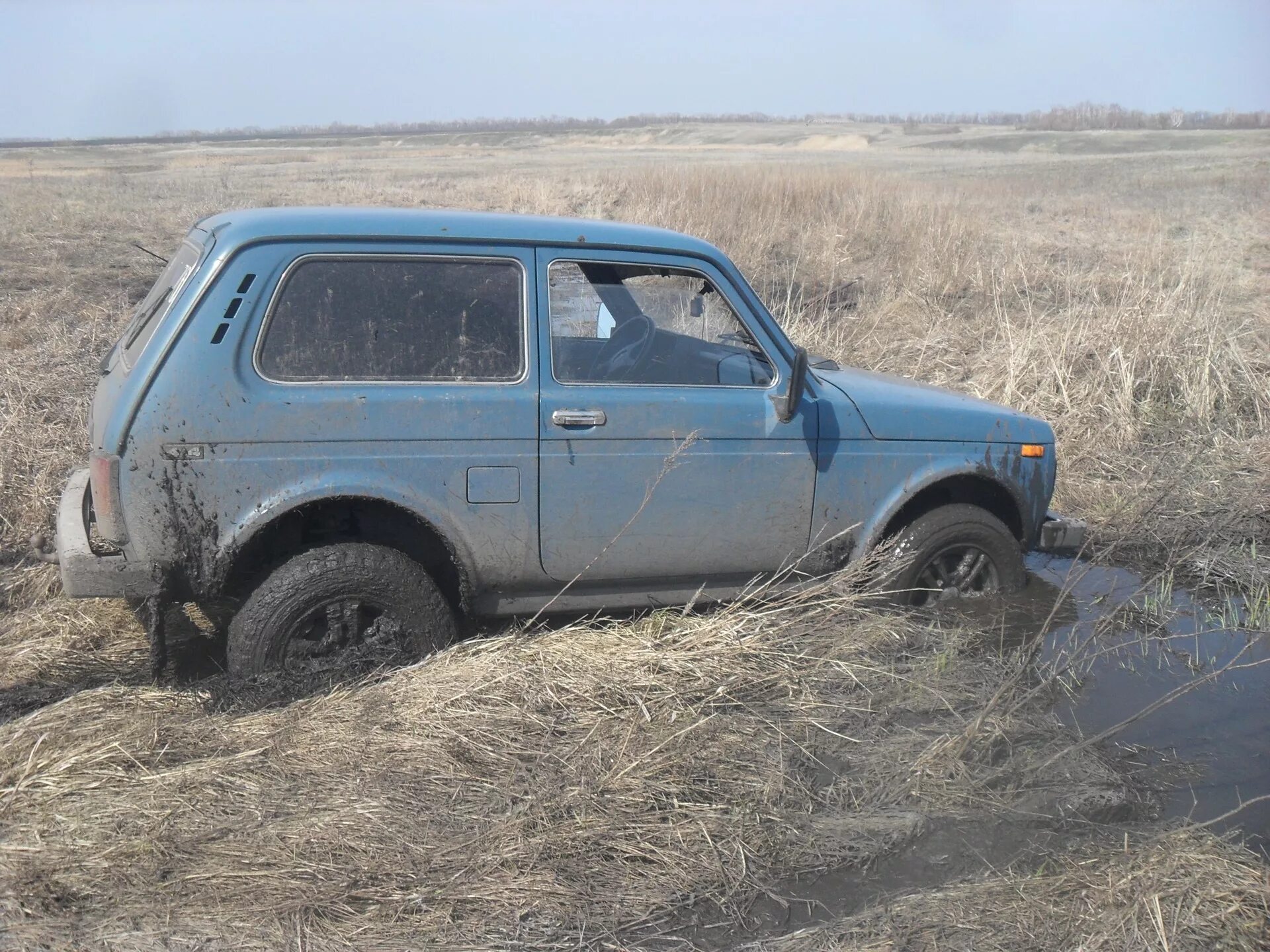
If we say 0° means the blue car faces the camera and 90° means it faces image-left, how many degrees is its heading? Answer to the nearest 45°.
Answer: approximately 270°
